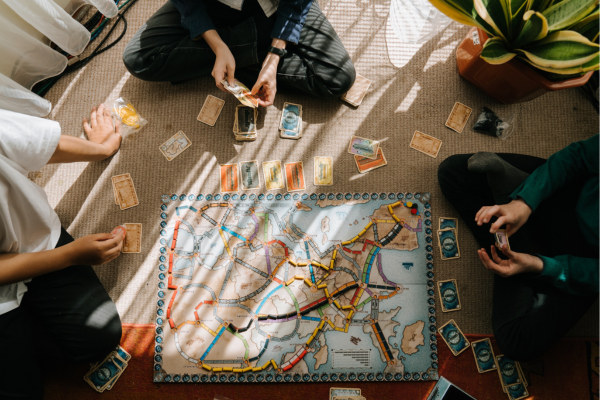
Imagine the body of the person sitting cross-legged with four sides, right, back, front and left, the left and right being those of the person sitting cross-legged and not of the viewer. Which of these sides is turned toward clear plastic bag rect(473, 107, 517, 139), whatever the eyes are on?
left

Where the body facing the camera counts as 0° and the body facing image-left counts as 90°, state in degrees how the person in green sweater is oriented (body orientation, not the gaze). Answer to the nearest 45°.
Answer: approximately 90°

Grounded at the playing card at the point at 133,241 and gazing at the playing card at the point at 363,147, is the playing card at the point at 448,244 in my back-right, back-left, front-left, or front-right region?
front-right

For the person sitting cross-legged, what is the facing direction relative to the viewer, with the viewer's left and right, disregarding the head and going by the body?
facing the viewer

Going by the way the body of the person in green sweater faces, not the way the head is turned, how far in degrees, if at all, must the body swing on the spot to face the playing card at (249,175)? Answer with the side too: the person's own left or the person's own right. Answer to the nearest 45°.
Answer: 0° — they already face it

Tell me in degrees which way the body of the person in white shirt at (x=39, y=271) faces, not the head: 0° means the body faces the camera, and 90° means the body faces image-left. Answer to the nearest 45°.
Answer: approximately 270°

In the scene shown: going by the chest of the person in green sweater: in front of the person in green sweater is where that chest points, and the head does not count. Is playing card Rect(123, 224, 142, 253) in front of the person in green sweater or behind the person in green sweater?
in front

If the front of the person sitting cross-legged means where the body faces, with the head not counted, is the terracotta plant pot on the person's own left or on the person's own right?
on the person's own left

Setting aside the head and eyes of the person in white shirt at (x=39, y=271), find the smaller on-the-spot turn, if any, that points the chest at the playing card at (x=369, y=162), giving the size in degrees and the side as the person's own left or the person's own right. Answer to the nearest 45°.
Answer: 0° — they already face it

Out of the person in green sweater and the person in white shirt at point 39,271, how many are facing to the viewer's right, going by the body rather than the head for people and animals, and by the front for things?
1
